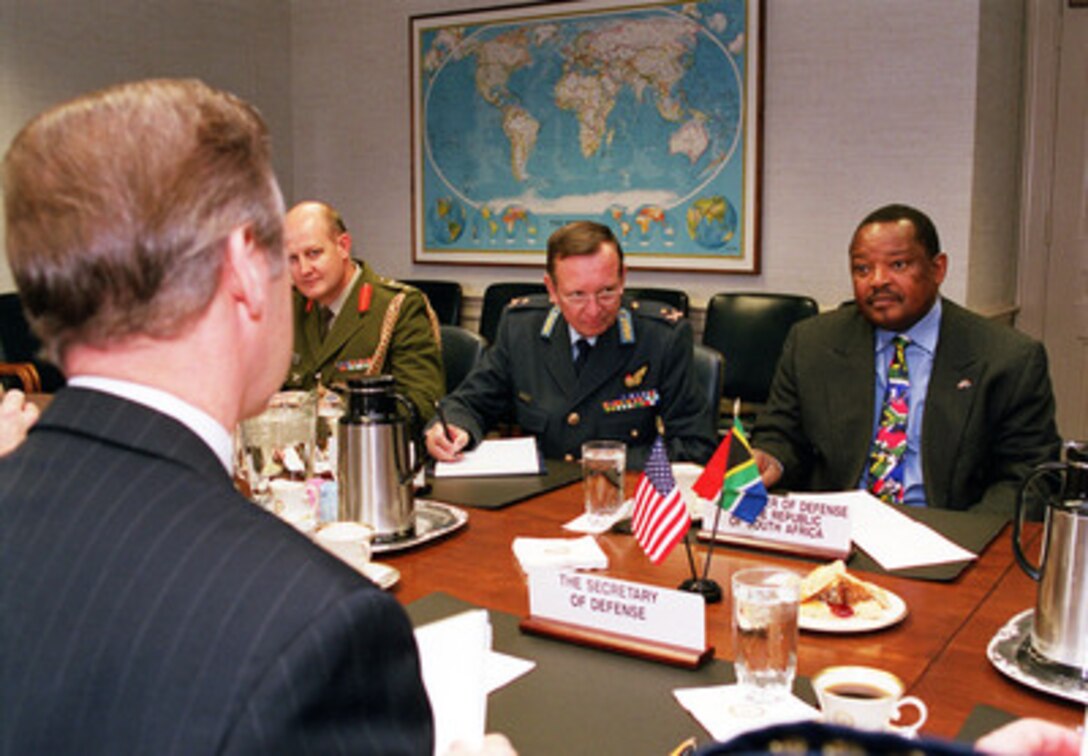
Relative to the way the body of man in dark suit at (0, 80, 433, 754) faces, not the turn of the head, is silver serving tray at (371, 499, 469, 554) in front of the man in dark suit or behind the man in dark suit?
in front

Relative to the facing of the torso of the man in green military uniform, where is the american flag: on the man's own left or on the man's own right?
on the man's own left

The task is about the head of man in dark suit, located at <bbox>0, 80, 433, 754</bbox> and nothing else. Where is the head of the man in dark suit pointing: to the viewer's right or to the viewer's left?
to the viewer's right

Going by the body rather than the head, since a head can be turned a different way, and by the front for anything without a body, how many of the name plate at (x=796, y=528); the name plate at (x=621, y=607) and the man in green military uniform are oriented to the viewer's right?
0

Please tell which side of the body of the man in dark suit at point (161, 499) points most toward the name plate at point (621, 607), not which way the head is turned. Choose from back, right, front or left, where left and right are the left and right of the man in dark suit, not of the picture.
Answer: front

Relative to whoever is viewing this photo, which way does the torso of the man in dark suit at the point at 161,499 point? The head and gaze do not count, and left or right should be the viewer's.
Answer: facing away from the viewer and to the right of the viewer

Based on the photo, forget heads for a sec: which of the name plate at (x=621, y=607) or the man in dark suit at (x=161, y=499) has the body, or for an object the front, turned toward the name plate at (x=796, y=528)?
the man in dark suit

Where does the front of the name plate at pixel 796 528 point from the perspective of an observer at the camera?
facing the viewer and to the left of the viewer

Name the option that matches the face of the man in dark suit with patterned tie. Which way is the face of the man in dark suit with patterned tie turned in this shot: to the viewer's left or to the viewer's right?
to the viewer's left

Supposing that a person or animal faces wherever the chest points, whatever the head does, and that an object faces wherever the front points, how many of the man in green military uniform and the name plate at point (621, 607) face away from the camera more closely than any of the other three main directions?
0

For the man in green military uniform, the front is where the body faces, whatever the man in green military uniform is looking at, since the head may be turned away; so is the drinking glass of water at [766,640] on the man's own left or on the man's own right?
on the man's own left
